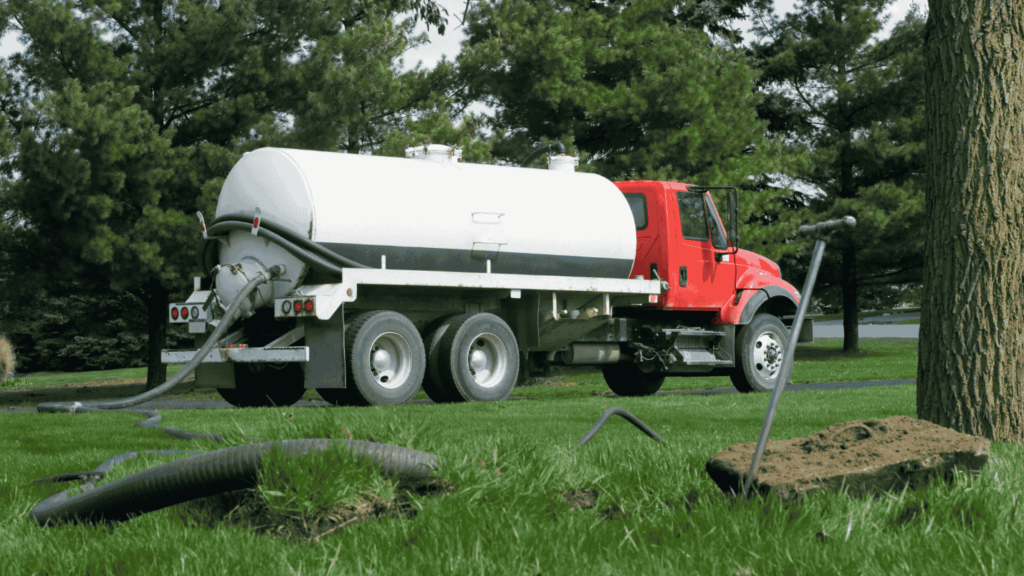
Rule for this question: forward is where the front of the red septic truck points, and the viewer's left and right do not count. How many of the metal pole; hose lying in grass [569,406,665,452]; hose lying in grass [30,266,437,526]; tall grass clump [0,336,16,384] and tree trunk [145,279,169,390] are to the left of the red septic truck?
2

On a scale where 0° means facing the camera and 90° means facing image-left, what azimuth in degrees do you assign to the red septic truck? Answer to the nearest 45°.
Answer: approximately 225°

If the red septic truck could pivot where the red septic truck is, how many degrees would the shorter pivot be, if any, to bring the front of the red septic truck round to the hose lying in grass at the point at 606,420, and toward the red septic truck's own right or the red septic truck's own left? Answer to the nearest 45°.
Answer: approximately 135° to the red septic truck's own right

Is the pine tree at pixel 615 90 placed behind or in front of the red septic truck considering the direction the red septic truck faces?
in front

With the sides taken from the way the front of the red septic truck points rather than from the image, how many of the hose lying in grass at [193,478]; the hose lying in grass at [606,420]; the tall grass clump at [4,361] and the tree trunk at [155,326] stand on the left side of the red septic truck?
2

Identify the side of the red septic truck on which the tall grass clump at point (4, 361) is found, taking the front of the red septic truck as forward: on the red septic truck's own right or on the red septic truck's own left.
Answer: on the red septic truck's own left

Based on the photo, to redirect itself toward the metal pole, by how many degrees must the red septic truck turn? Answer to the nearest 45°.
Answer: approximately 135° to its right

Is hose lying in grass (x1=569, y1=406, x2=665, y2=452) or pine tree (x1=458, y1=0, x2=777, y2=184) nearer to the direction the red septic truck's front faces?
the pine tree
